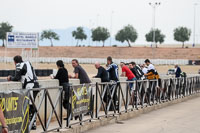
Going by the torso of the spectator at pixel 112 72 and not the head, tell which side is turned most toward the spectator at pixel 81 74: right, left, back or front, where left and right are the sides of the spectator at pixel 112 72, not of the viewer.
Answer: left

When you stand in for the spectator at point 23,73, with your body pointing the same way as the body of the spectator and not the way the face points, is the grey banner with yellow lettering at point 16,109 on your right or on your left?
on your left

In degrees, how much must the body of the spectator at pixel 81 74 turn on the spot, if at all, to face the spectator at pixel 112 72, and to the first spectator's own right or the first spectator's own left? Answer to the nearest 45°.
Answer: approximately 135° to the first spectator's own right

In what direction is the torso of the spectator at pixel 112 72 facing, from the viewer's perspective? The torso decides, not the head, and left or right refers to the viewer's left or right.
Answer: facing away from the viewer and to the left of the viewer

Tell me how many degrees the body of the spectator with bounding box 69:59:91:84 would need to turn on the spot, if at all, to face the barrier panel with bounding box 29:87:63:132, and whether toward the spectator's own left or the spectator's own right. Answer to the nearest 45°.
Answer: approximately 90° to the spectator's own left

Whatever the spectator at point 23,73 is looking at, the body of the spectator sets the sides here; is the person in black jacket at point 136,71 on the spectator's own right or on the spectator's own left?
on the spectator's own right

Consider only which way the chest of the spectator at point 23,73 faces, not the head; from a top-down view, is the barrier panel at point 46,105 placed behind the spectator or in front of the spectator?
behind

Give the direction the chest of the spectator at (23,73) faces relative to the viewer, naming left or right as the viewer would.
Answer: facing away from the viewer and to the left of the viewer

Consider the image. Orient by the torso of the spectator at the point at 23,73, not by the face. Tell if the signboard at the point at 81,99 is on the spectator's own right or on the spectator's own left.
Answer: on the spectator's own right

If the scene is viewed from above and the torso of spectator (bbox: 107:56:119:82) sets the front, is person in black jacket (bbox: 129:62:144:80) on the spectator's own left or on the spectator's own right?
on the spectator's own right
